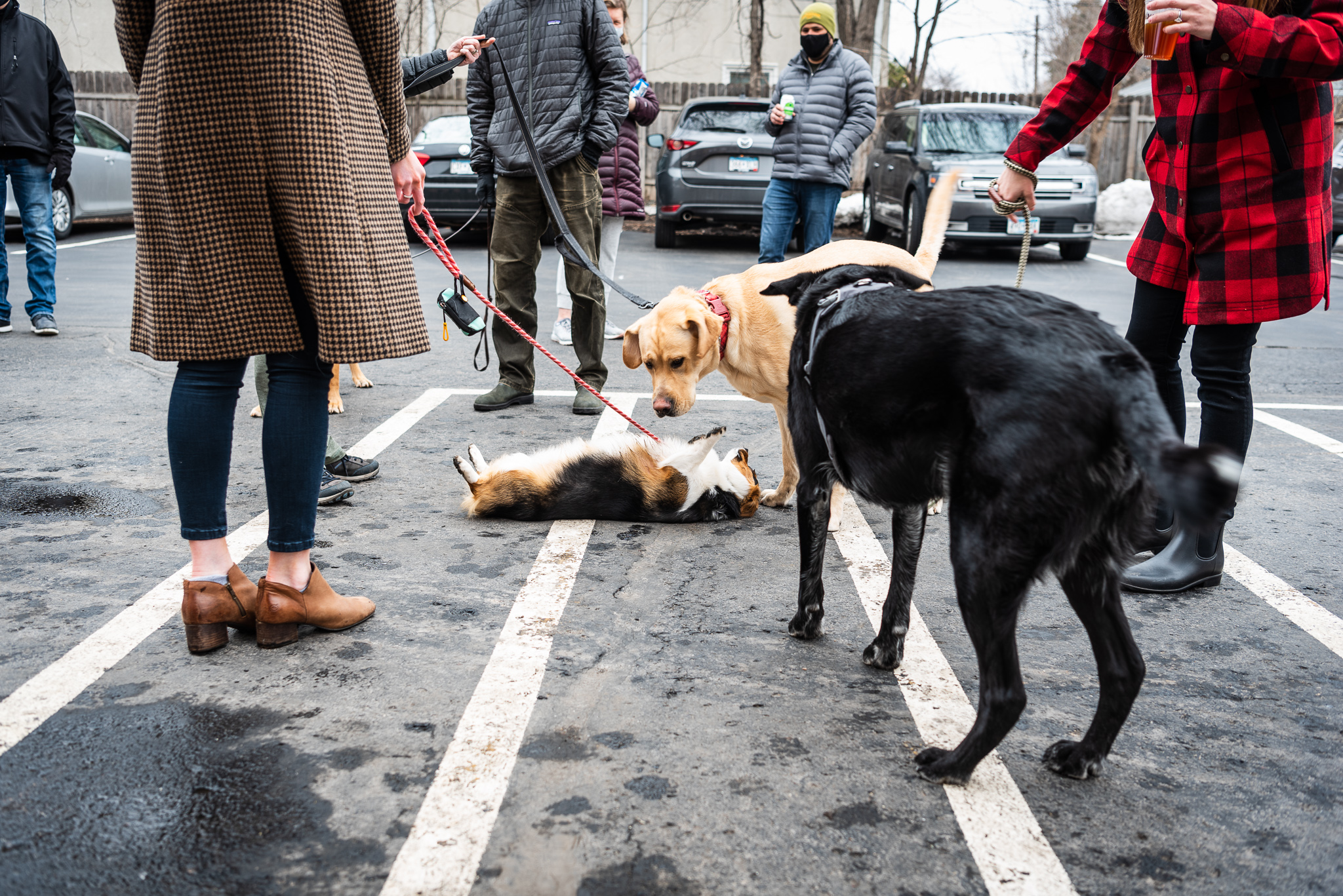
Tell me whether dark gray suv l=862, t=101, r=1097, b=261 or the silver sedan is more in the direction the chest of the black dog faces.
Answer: the silver sedan

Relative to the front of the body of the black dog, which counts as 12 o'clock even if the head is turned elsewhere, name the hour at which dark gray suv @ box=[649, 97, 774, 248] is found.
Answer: The dark gray suv is roughly at 1 o'clock from the black dog.

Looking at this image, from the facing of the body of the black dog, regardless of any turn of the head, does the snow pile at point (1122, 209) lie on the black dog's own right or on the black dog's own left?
on the black dog's own right

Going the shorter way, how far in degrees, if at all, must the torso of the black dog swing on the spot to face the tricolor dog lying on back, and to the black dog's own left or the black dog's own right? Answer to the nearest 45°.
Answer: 0° — it already faces it

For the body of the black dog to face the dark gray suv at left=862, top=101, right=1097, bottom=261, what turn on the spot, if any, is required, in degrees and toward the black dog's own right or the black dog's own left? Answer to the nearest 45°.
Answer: approximately 45° to the black dog's own right

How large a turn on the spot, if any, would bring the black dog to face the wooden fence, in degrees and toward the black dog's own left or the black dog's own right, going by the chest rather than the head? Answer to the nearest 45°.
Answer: approximately 45° to the black dog's own right

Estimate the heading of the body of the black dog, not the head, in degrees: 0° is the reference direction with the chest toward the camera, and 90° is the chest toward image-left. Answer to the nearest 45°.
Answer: approximately 135°
